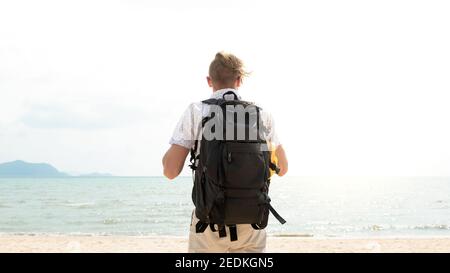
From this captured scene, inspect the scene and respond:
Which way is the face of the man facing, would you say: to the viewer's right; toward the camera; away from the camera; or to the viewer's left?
away from the camera

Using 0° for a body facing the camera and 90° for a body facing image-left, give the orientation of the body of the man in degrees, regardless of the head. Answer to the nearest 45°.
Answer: approximately 180°
